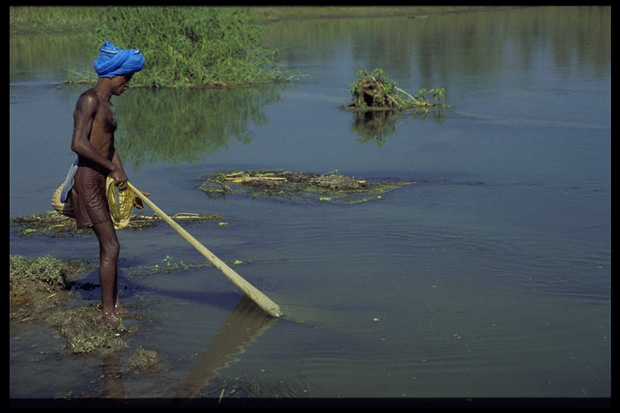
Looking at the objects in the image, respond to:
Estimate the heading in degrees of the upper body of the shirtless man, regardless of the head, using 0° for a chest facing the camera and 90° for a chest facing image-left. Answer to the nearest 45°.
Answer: approximately 270°

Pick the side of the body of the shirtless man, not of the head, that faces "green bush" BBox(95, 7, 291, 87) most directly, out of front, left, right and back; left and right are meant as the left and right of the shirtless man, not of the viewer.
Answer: left

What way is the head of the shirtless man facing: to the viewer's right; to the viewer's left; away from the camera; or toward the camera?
to the viewer's right
